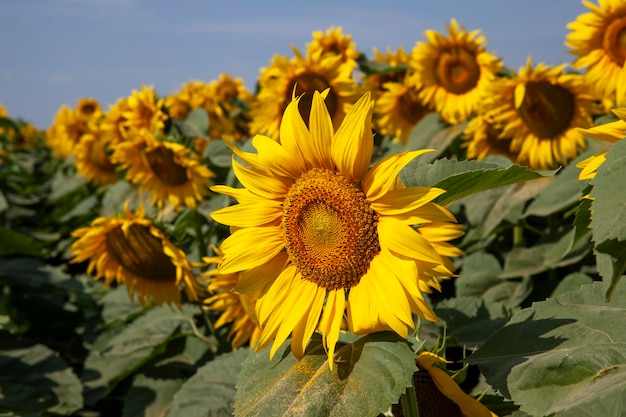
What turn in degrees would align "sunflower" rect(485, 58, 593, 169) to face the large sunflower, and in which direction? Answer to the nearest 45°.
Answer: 0° — it already faces it

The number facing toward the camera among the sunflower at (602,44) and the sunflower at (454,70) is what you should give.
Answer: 2

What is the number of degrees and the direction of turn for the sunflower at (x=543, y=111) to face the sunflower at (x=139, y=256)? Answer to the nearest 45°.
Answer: approximately 45° to its right

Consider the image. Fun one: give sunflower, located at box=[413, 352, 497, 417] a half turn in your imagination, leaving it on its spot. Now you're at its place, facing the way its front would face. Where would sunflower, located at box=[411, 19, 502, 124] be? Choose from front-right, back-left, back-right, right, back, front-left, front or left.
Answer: front-left

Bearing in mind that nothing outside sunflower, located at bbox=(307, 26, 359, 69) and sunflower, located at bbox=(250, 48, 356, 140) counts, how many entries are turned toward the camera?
2

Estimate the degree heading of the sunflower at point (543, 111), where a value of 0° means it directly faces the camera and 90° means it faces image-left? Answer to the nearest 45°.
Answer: approximately 0°

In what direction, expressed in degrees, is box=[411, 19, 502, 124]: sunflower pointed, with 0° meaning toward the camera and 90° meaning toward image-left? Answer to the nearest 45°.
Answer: approximately 0°

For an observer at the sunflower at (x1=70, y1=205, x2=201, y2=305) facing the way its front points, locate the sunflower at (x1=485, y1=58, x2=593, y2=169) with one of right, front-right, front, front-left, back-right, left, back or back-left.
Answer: back-left

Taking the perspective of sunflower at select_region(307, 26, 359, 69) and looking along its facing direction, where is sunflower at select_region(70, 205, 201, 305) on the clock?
sunflower at select_region(70, 205, 201, 305) is roughly at 1 o'clock from sunflower at select_region(307, 26, 359, 69).
